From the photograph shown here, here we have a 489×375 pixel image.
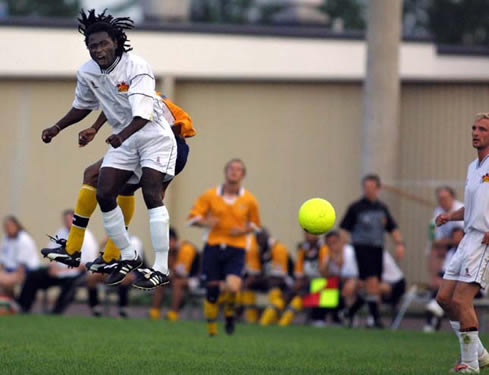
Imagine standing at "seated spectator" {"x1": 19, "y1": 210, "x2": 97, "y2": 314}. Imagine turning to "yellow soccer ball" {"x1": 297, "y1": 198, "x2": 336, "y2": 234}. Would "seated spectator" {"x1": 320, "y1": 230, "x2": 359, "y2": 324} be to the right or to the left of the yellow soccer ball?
left

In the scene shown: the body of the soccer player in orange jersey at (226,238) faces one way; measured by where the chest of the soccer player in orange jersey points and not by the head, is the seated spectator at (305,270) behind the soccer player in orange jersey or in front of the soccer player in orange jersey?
behind

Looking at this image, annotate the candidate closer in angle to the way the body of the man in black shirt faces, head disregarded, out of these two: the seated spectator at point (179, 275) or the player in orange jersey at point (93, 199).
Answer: the player in orange jersey

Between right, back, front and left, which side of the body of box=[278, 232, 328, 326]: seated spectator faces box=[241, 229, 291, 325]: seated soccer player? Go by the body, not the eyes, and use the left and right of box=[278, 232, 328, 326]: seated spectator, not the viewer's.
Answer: right

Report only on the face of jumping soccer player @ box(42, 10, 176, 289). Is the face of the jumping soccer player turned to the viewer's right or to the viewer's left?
to the viewer's left

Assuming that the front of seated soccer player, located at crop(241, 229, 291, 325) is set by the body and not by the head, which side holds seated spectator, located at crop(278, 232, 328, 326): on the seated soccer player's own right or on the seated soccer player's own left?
on the seated soccer player's own left

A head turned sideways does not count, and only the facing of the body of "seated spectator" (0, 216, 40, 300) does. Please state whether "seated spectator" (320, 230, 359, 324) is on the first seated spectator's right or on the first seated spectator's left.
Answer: on the first seated spectator's left

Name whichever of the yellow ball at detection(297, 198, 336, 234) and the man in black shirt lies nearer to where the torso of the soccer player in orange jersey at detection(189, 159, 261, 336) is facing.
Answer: the yellow ball
